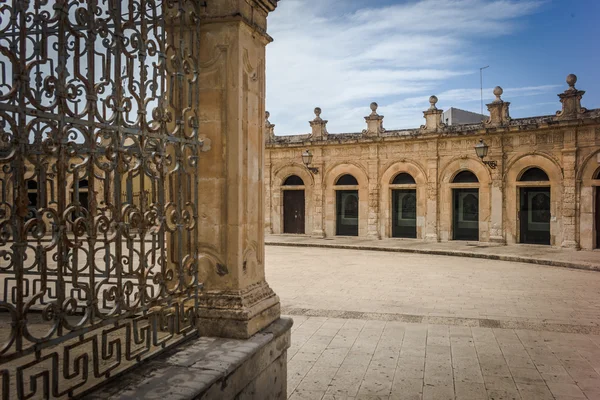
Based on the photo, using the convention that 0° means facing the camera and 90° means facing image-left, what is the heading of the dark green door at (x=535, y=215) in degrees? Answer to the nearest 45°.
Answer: approximately 0°

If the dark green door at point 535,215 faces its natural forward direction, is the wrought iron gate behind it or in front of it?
in front

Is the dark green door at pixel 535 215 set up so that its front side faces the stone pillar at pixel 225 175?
yes
